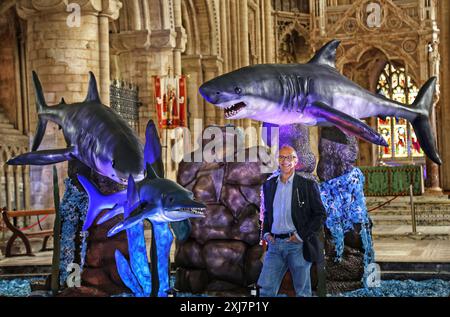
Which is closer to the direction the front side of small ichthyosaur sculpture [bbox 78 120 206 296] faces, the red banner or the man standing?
the man standing

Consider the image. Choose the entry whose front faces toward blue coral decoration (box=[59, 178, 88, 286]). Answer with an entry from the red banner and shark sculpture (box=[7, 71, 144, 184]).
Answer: the red banner

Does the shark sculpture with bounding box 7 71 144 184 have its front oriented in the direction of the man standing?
yes

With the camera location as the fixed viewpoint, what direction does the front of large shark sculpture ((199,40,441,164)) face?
facing to the left of the viewer

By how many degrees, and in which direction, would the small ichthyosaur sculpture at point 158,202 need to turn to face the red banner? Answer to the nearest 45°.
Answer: approximately 135° to its left

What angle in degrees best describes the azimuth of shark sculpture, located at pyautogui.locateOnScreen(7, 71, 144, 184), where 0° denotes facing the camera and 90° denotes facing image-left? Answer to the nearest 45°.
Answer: approximately 315°

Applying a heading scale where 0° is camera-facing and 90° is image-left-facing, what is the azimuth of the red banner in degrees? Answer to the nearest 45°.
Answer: approximately 0°

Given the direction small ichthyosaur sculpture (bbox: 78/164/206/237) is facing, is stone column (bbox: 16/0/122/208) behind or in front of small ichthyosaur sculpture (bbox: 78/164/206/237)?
behind

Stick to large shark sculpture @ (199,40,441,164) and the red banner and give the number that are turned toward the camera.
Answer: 1

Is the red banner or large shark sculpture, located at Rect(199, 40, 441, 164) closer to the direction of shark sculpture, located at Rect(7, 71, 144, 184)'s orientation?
the large shark sculpture
